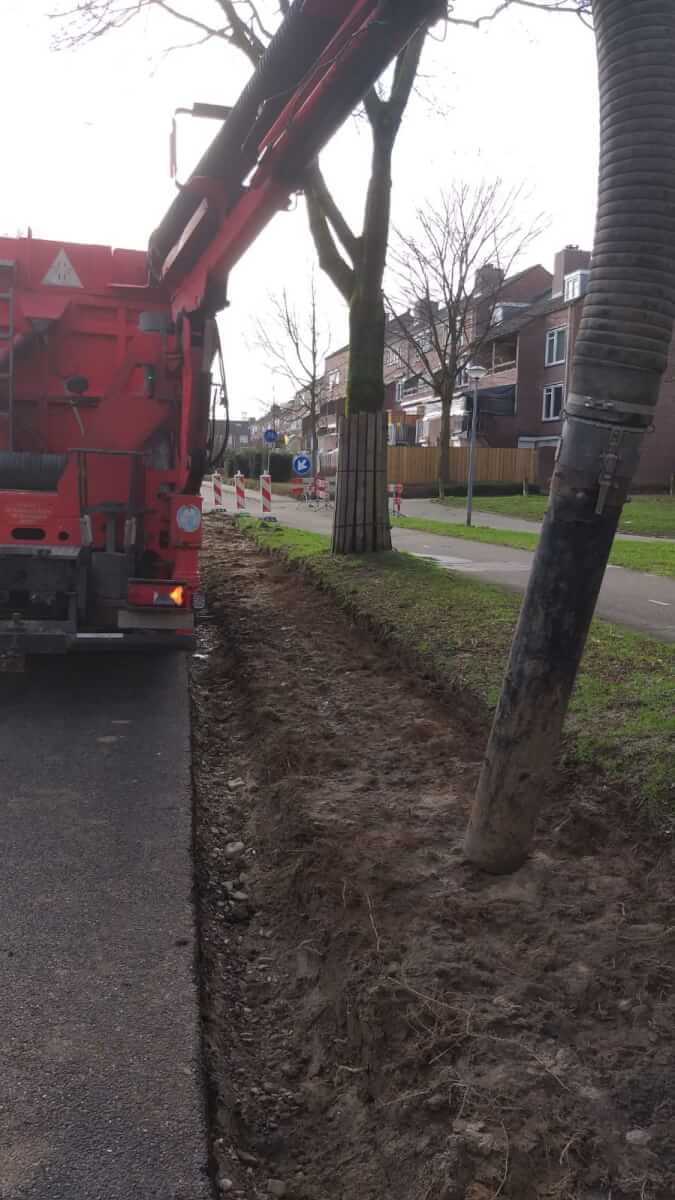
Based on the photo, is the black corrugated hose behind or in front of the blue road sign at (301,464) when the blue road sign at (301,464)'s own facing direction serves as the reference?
in front

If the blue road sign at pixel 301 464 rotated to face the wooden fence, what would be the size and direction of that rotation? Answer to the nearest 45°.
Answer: approximately 135° to its left

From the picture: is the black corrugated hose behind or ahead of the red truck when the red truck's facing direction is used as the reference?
behind

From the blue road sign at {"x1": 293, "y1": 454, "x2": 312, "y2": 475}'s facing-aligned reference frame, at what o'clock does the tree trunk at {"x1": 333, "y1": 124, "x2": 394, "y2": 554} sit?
The tree trunk is roughly at 12 o'clock from the blue road sign.

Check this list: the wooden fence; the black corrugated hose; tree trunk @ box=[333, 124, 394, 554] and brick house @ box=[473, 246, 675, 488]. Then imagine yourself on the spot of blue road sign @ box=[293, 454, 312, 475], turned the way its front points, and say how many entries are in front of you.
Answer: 2

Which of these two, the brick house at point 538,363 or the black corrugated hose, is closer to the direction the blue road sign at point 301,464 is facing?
the black corrugated hose

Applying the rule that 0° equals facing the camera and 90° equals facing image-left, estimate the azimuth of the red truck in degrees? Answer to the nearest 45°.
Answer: approximately 180°

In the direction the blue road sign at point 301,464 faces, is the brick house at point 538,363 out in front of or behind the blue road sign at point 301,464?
behind

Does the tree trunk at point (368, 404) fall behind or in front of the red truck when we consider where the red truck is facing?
in front

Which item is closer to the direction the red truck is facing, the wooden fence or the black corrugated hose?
the wooden fence

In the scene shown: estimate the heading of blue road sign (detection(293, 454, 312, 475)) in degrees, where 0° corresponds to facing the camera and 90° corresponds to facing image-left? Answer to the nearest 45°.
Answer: approximately 0°
